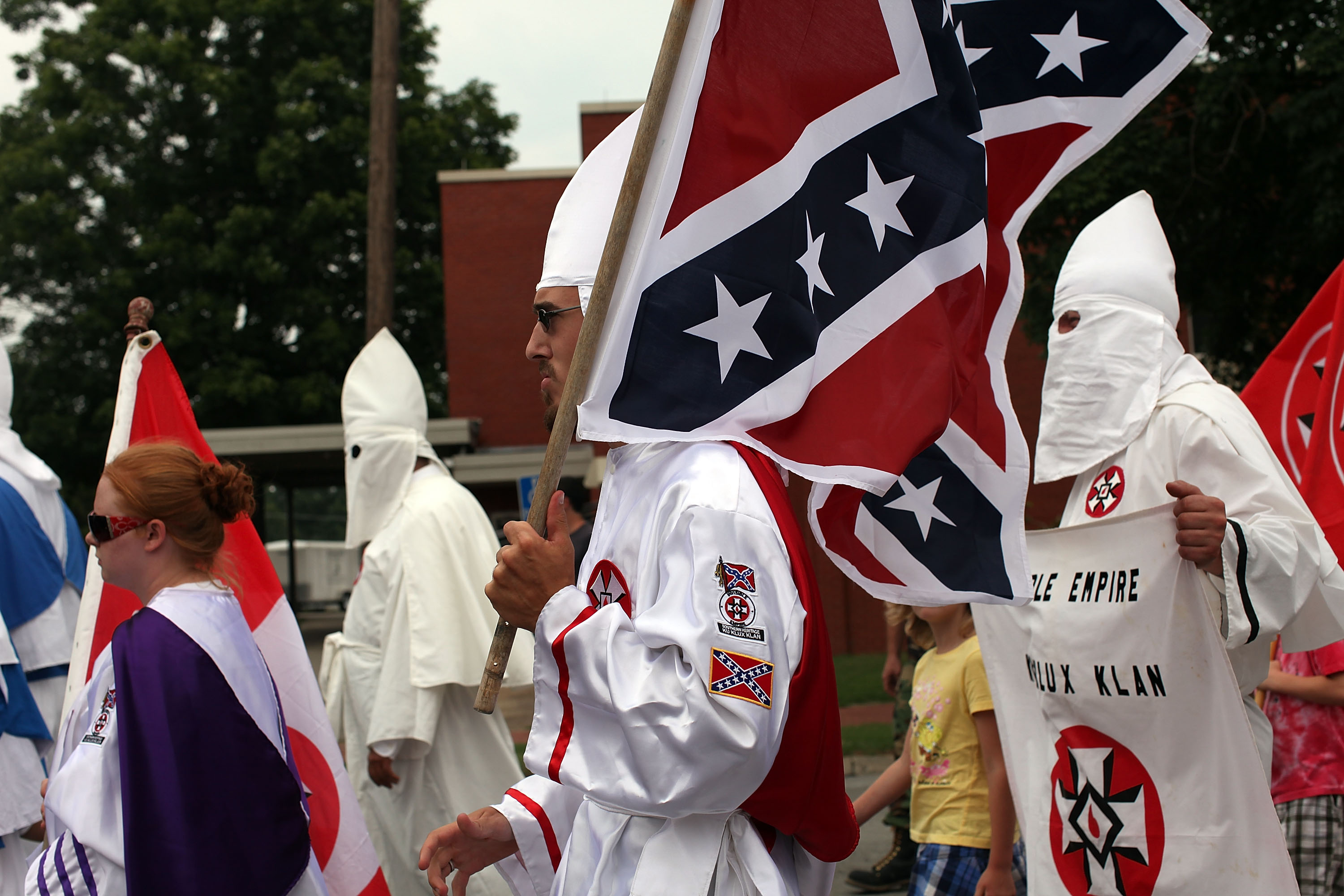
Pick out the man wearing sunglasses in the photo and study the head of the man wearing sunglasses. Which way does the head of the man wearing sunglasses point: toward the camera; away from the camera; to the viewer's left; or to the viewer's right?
to the viewer's left

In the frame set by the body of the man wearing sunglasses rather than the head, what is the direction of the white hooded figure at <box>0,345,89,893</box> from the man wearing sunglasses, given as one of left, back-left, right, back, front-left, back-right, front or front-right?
front-right

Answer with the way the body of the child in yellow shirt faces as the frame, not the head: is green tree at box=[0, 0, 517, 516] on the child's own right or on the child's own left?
on the child's own right

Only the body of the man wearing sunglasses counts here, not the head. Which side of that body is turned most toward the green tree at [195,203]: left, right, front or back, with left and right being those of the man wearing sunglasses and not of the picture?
right

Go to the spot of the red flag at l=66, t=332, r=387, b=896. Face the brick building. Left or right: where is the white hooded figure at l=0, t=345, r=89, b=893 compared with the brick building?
left

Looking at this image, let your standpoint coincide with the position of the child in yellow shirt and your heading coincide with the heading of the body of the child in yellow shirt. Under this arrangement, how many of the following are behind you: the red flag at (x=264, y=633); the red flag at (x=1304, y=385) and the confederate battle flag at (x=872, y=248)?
1

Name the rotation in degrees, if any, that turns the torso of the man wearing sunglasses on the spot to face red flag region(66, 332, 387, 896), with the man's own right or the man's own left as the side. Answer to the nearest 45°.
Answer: approximately 45° to the man's own right

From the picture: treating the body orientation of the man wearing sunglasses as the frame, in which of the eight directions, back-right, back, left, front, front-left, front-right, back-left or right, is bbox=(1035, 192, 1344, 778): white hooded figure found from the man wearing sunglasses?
back-right

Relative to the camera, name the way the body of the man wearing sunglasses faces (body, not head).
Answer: to the viewer's left

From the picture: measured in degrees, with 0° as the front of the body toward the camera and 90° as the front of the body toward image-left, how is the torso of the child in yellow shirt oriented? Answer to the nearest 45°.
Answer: approximately 45°
